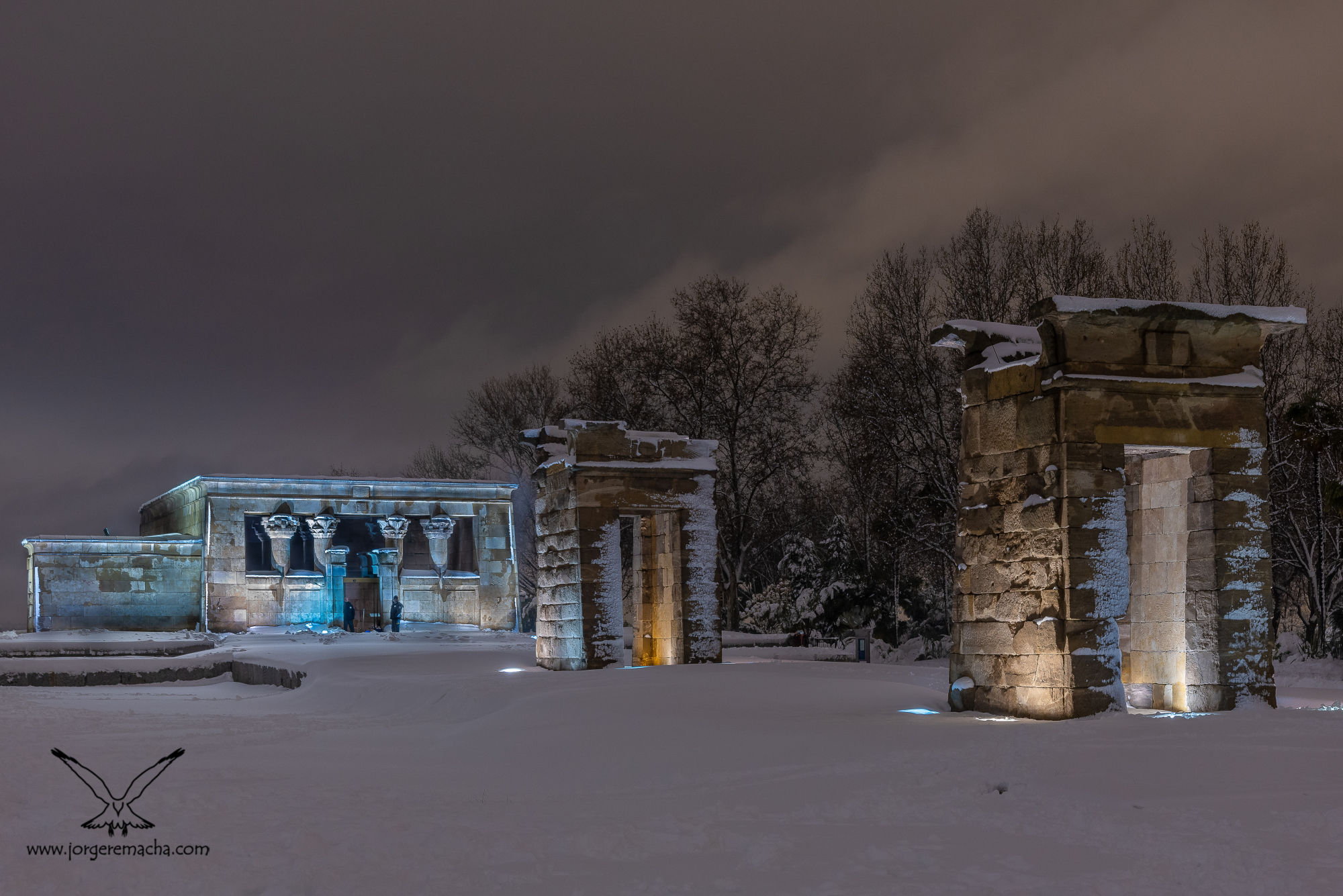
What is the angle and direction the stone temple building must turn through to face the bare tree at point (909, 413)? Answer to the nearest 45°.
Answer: approximately 45° to its left

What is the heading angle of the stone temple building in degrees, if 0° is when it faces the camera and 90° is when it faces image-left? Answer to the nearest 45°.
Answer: approximately 0°

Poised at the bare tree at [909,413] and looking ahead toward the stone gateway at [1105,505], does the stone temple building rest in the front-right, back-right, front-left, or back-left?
back-right
